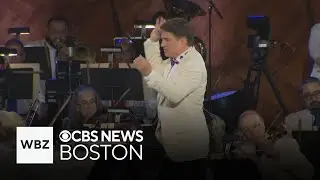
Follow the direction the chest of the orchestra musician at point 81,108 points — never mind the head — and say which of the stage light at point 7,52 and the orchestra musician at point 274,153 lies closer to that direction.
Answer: the orchestra musician

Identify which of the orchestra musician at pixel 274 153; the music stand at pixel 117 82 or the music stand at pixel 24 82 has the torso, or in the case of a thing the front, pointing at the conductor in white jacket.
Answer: the orchestra musician

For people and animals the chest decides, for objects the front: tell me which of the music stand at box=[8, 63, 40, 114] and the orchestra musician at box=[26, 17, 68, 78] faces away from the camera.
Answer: the music stand

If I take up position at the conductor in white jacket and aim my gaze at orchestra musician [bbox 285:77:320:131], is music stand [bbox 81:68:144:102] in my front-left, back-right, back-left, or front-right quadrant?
back-left

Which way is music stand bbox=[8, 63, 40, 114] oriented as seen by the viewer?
away from the camera

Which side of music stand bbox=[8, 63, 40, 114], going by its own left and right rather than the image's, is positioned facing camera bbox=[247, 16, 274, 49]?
right

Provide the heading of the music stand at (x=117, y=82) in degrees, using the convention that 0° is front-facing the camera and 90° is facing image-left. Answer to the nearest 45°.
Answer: approximately 180°

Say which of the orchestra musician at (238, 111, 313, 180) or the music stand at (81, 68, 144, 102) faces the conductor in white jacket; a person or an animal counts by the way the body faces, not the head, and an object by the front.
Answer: the orchestra musician

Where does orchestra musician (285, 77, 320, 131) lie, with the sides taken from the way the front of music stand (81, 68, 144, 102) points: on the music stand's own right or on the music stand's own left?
on the music stand's own right

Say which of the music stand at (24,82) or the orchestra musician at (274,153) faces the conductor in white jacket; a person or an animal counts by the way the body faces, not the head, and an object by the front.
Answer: the orchestra musician

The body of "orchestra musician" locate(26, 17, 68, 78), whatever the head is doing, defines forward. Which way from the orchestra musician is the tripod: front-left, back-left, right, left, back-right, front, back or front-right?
left
